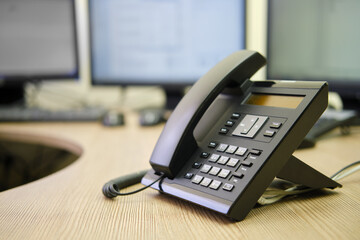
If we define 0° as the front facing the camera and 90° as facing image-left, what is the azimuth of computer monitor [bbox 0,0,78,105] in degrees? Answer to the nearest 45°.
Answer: approximately 0°

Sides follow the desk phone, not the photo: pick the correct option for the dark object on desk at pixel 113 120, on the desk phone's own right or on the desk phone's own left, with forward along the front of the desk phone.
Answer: on the desk phone's own right

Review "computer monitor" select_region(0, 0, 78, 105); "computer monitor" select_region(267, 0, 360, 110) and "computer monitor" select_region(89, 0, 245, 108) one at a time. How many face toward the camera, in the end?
3

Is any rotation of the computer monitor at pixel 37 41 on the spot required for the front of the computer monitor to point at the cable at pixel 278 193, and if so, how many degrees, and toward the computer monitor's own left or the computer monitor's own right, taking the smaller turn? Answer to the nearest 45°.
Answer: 0° — it already faces it

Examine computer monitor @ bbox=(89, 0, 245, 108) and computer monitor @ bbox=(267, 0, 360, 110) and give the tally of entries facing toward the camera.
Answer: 2

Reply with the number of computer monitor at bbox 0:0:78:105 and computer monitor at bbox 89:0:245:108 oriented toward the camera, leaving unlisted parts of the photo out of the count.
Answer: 2
